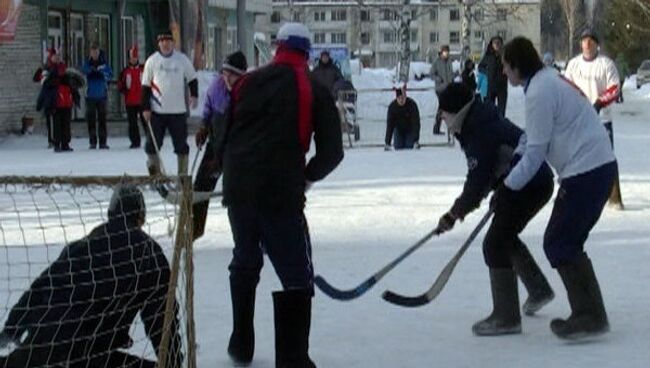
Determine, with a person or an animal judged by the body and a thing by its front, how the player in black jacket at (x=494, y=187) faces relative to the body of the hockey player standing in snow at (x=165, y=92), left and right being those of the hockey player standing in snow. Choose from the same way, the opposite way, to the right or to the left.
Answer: to the right

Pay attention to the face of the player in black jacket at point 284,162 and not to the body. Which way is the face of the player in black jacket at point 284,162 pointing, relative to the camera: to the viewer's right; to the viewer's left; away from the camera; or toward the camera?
away from the camera

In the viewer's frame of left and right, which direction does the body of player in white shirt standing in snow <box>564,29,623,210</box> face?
facing the viewer

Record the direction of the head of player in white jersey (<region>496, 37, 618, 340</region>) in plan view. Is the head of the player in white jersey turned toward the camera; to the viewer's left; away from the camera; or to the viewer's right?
to the viewer's left

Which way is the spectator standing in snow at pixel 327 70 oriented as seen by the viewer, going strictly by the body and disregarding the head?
toward the camera

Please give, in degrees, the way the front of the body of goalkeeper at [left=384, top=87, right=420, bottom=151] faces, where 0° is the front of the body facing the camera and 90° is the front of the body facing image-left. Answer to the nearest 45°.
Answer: approximately 0°

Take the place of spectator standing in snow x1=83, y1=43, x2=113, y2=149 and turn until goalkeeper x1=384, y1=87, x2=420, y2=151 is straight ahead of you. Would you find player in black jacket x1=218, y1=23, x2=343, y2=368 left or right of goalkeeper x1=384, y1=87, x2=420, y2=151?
right

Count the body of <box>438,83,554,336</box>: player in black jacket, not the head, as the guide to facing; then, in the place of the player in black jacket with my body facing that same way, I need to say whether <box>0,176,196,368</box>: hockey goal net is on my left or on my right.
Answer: on my left

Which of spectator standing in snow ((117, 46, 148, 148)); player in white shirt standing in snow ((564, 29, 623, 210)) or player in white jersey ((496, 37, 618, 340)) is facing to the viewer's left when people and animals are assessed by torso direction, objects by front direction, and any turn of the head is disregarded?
the player in white jersey

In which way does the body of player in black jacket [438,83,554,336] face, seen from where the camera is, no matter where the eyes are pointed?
to the viewer's left

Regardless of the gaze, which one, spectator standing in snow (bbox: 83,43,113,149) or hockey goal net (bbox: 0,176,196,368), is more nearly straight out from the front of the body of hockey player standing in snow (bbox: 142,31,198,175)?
the hockey goal net

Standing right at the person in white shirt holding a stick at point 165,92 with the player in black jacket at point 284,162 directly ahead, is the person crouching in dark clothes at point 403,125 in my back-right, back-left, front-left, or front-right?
back-left

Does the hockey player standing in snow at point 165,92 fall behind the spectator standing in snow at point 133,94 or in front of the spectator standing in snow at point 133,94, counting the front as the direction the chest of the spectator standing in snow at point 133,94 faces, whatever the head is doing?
in front

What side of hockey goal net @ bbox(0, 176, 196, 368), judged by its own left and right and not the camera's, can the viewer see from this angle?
back

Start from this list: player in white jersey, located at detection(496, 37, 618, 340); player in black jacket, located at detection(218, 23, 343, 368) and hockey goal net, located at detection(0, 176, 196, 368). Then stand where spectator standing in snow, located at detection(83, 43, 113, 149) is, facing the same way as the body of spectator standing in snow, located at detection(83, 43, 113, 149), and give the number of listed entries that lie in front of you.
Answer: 3

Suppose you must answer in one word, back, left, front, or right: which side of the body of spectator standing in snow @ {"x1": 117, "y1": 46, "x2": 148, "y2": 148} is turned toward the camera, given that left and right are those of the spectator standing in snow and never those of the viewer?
front

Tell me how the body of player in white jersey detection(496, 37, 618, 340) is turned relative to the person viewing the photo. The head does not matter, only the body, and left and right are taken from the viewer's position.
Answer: facing to the left of the viewer

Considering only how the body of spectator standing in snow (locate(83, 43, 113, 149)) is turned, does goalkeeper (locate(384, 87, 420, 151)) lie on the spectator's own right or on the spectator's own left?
on the spectator's own left
